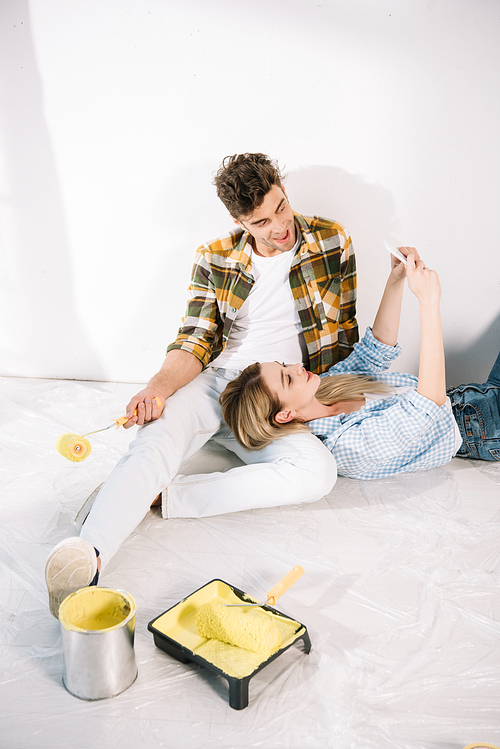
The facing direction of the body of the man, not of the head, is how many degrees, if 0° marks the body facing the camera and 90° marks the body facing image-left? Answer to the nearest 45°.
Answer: approximately 0°

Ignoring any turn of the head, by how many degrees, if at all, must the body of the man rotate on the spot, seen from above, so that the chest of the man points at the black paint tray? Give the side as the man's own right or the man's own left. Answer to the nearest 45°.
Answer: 0° — they already face it

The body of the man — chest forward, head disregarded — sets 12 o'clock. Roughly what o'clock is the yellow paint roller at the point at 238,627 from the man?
The yellow paint roller is roughly at 12 o'clock from the man.

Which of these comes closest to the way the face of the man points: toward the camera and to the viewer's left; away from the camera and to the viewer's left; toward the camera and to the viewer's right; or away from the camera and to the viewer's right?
toward the camera and to the viewer's right

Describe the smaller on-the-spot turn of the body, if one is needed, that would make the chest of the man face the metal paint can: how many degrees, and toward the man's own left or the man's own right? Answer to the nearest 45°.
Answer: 0° — they already face it
